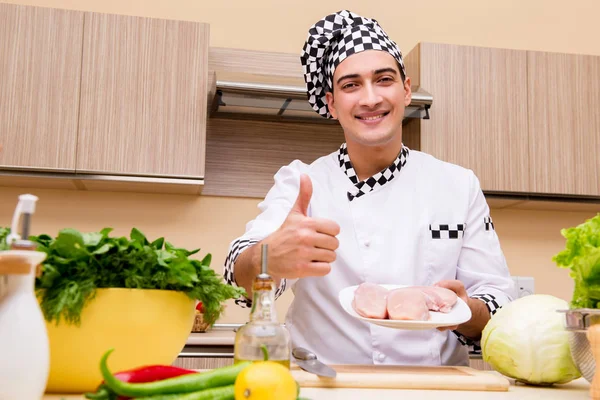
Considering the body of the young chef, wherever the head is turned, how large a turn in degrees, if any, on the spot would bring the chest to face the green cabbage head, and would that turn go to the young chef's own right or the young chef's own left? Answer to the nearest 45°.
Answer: approximately 45° to the young chef's own left

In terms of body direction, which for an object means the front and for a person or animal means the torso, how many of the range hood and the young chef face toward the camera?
2

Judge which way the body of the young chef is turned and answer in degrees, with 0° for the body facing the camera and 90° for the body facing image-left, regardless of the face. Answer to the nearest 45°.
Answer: approximately 0°

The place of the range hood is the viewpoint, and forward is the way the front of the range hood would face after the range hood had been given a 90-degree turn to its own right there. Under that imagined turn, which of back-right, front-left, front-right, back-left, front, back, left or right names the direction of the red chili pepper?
left

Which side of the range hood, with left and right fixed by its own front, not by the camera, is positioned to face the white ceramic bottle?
front

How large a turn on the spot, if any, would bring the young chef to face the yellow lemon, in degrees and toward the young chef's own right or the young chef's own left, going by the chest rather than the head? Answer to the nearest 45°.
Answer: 0° — they already face it

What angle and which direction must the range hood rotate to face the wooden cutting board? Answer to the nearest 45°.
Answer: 0° — it already faces it

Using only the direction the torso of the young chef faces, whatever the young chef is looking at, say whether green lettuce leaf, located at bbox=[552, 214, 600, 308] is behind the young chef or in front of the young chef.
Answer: in front

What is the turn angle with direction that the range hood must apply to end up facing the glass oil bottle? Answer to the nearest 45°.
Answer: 0° — it already faces it

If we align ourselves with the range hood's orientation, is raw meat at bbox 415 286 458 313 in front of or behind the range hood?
in front
